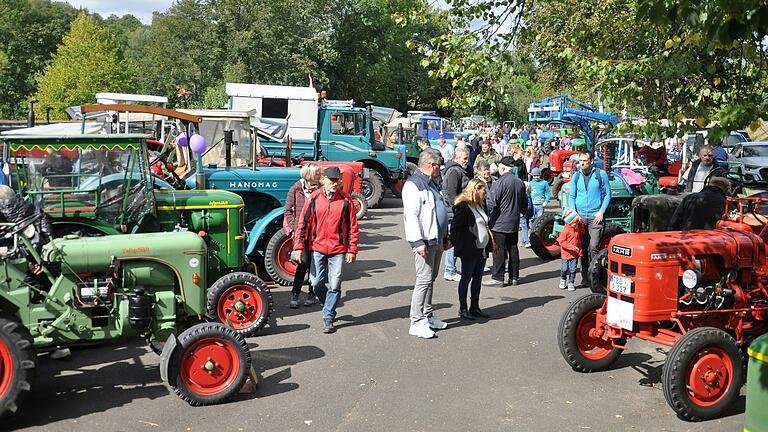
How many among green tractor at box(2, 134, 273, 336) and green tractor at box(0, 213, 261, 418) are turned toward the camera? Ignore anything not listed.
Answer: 0

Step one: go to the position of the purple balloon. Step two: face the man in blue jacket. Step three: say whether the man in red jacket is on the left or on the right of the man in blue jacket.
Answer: right

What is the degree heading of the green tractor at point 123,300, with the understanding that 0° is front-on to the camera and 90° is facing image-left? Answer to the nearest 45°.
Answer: approximately 270°

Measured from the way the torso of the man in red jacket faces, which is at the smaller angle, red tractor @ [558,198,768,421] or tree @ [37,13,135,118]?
the red tractor

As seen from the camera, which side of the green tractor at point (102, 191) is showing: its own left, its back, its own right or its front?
right

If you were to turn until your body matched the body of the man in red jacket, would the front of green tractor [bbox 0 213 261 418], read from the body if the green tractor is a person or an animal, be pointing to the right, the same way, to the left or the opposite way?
to the left

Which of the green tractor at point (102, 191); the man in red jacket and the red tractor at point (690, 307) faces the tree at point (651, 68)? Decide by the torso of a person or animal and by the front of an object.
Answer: the green tractor

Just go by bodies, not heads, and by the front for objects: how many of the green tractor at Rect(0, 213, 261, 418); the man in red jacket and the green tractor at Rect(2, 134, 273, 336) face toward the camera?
1

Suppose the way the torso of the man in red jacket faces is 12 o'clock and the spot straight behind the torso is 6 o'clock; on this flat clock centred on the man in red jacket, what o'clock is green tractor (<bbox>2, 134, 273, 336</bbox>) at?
The green tractor is roughly at 3 o'clock from the man in red jacket.

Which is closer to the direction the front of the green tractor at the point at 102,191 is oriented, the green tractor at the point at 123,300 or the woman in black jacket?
the woman in black jacket
